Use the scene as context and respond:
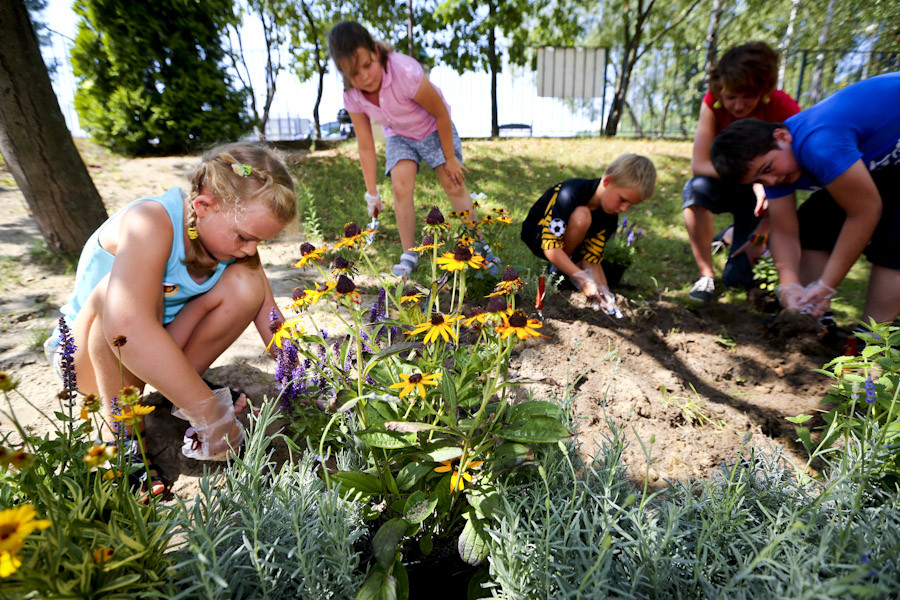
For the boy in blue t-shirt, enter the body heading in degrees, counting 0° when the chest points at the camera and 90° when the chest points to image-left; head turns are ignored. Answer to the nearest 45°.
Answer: approximately 45°

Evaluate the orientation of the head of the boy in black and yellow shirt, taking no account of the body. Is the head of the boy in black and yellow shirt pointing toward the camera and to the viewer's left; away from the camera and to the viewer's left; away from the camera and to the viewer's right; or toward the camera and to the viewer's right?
toward the camera and to the viewer's right

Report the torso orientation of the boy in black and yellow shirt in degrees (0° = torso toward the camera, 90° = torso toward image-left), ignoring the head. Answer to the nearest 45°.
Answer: approximately 315°

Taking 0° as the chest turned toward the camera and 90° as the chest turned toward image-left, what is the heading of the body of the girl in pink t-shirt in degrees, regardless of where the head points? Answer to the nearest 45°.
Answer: approximately 45°

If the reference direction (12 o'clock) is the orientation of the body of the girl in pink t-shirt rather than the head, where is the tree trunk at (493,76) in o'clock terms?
The tree trunk is roughly at 5 o'clock from the girl in pink t-shirt.

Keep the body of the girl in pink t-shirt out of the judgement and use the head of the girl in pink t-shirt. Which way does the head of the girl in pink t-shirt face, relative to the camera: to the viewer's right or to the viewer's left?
to the viewer's left
